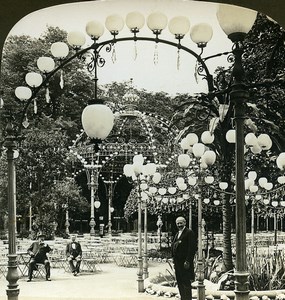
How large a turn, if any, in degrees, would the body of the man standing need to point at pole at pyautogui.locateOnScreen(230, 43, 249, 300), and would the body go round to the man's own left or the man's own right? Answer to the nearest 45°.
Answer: approximately 45° to the man's own left

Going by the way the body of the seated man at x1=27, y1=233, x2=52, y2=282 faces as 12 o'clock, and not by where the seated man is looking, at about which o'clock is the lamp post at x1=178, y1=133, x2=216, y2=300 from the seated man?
The lamp post is roughly at 9 o'clock from the seated man.

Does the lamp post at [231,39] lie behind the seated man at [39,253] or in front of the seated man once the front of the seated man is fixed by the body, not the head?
in front

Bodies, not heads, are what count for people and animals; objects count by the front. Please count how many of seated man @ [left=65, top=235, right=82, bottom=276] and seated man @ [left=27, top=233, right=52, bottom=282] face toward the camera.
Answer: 2

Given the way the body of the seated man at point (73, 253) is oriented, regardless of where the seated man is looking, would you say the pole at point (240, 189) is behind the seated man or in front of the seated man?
in front

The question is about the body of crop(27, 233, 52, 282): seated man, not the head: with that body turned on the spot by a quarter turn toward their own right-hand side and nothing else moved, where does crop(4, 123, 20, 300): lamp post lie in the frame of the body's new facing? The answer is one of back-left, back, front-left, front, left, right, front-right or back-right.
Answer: left

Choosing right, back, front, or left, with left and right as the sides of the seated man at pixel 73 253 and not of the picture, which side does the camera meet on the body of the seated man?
front

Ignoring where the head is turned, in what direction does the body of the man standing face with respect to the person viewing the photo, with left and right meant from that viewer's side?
facing the viewer and to the left of the viewer

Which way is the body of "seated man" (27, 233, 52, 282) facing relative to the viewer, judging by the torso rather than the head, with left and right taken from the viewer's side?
facing the viewer
